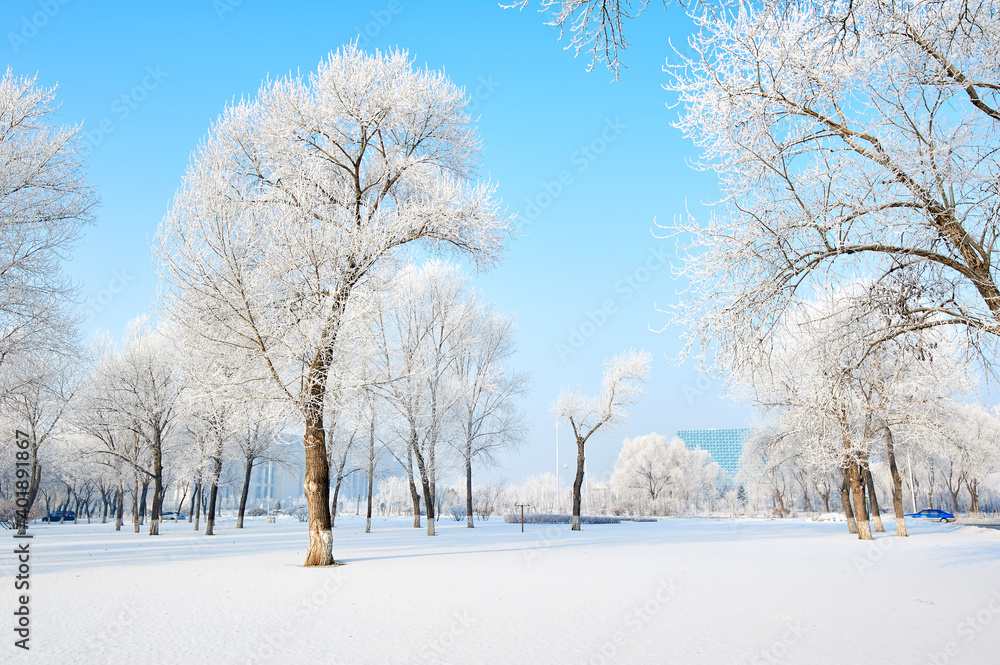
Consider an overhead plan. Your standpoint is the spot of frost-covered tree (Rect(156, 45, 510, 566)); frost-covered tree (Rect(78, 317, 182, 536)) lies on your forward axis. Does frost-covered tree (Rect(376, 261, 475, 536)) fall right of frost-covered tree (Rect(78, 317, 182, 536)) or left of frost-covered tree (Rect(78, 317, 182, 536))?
right

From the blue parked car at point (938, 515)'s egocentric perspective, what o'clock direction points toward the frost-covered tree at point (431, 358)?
The frost-covered tree is roughly at 10 o'clock from the blue parked car.

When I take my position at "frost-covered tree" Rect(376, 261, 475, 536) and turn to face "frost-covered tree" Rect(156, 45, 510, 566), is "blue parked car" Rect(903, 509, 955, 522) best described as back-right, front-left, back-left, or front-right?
back-left

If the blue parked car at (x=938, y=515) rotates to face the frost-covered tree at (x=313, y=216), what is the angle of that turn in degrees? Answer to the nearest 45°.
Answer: approximately 90° to its left

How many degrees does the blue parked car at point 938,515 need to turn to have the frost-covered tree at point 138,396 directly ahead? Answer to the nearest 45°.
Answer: approximately 45° to its left

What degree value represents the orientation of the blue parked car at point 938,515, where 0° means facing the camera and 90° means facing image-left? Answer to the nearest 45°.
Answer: approximately 90°

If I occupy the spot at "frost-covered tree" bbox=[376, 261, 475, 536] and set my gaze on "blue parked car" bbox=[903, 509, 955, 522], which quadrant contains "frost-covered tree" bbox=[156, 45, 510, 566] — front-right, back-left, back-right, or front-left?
back-right
